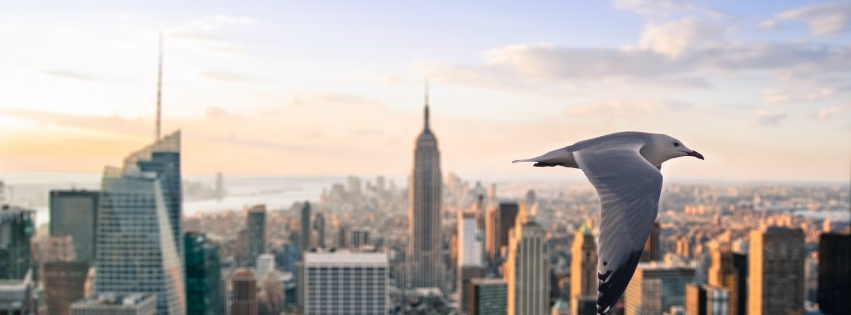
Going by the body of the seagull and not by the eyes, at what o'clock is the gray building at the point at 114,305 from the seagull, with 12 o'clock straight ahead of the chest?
The gray building is roughly at 8 o'clock from the seagull.

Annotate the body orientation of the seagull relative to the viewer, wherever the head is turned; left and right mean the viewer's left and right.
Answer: facing to the right of the viewer

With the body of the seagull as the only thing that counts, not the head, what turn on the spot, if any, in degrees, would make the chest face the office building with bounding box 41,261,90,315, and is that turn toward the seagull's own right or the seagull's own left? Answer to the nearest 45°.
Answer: approximately 135° to the seagull's own left

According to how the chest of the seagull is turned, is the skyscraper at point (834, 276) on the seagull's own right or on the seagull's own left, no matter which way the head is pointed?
on the seagull's own left

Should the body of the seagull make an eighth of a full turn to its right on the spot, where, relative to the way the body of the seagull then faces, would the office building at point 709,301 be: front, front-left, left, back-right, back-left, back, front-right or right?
back-left

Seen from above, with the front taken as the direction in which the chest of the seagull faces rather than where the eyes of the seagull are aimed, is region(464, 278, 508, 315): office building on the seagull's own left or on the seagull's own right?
on the seagull's own left

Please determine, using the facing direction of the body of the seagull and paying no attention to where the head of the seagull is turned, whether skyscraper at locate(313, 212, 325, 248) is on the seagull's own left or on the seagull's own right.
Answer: on the seagull's own left

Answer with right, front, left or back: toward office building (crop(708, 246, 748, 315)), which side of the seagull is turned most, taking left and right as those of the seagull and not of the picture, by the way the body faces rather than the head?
left

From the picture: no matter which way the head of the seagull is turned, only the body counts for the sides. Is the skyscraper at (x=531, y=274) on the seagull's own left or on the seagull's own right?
on the seagull's own left

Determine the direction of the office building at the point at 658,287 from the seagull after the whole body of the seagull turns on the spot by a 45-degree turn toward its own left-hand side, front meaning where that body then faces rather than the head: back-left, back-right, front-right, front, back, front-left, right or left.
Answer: front-left

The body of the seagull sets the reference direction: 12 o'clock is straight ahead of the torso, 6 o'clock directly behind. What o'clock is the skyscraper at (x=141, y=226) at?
The skyscraper is roughly at 8 o'clock from the seagull.
